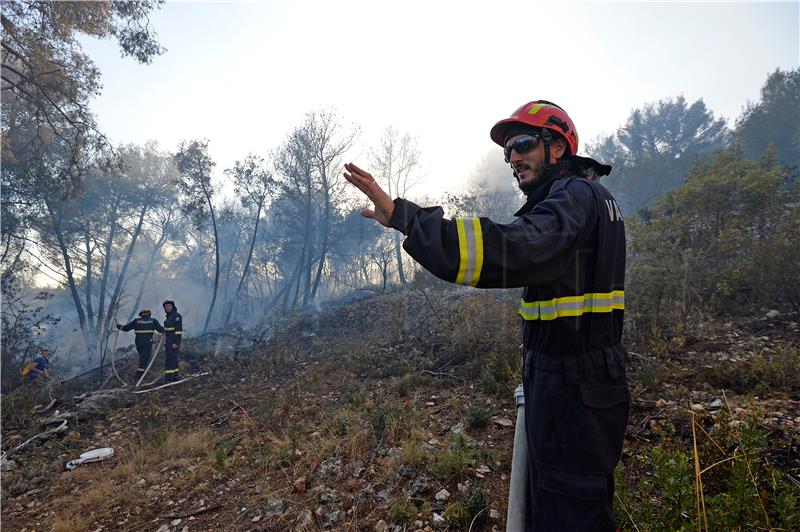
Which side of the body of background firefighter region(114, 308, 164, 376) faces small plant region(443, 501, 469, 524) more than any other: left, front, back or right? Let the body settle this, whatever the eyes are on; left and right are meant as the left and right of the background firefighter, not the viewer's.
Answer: back

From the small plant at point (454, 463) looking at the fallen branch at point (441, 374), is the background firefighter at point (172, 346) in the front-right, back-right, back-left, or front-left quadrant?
front-left

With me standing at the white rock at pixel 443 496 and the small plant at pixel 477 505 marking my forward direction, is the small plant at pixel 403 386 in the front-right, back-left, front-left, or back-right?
back-left

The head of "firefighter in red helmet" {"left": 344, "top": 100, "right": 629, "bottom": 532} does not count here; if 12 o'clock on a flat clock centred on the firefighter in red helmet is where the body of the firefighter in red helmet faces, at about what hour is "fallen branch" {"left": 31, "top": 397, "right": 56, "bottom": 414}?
The fallen branch is roughly at 1 o'clock from the firefighter in red helmet.

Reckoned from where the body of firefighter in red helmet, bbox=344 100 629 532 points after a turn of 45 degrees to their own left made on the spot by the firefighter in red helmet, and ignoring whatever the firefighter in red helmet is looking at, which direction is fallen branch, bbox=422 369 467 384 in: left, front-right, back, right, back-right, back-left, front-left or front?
back-right

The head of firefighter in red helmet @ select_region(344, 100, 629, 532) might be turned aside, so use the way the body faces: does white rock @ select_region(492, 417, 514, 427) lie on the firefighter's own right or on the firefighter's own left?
on the firefighter's own right

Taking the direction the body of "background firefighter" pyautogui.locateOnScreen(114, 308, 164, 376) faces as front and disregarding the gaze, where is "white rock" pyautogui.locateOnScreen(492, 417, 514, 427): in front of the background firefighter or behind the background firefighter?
behind

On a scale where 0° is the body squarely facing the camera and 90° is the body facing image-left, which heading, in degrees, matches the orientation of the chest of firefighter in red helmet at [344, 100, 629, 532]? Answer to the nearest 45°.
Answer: approximately 90°

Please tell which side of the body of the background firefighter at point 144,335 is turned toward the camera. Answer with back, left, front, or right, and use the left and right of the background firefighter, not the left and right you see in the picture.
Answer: back

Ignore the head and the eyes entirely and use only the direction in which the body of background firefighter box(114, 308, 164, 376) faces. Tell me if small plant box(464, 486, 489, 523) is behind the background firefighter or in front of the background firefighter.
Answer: behind

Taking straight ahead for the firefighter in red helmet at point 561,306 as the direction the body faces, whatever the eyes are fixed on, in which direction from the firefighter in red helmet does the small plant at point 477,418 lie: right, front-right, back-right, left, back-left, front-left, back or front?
right
